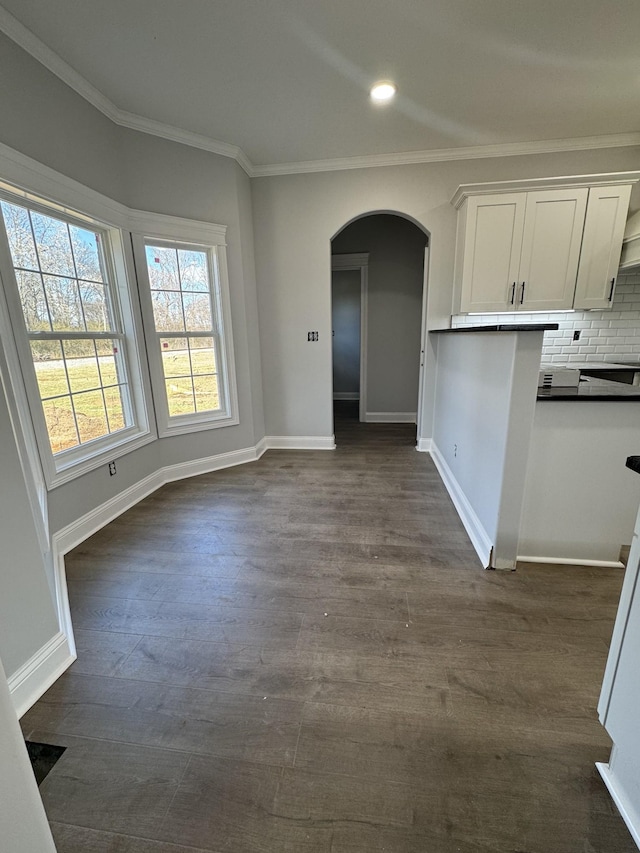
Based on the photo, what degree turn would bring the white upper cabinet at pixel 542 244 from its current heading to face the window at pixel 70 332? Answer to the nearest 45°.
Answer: approximately 45° to its right

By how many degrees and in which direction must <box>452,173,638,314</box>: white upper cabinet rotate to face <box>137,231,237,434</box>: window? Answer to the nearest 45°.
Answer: approximately 45° to its right

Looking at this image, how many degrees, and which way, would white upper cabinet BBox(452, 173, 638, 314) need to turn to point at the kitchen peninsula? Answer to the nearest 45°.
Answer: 0° — it already faces it

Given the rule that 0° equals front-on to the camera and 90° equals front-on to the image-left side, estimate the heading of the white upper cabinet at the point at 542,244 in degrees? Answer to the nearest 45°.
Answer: approximately 0°

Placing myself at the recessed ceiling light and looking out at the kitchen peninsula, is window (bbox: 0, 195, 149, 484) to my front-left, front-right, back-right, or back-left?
back-right
